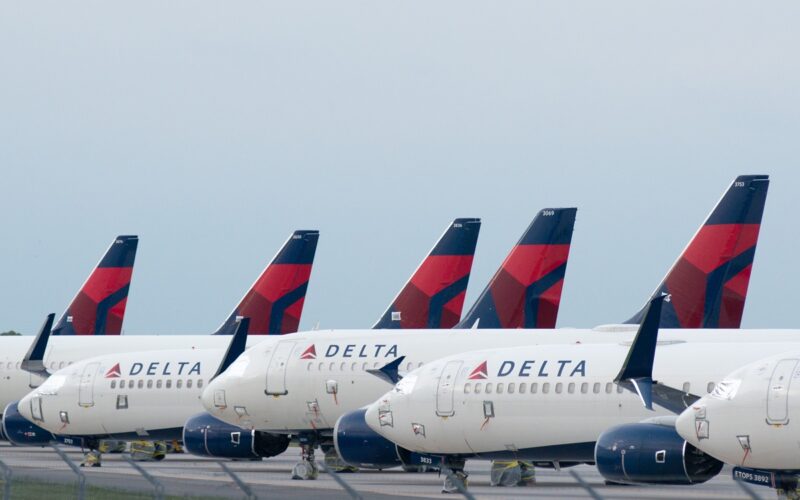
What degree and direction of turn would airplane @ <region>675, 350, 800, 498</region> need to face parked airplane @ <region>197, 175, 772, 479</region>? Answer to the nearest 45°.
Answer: approximately 45° to its right

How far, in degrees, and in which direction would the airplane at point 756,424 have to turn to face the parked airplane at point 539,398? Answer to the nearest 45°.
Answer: approximately 45° to its right

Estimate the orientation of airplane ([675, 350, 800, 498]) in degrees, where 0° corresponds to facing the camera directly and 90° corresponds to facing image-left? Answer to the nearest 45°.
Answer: approximately 90°
